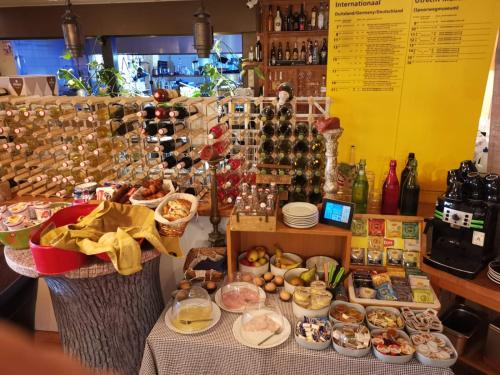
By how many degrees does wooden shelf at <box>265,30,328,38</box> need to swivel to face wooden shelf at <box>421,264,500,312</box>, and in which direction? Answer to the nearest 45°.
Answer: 0° — it already faces it

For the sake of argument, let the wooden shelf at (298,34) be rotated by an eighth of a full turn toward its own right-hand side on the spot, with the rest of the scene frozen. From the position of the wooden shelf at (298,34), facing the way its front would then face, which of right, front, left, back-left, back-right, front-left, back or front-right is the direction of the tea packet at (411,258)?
front-left

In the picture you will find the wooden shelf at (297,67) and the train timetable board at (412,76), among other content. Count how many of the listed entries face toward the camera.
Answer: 2

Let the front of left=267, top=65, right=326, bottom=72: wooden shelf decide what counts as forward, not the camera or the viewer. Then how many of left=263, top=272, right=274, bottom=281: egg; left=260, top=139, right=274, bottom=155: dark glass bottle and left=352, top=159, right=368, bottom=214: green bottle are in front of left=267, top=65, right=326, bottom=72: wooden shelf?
3

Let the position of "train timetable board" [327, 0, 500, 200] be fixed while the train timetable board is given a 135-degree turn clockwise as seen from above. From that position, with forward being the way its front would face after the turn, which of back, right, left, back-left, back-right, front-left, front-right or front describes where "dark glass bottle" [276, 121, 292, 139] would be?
left

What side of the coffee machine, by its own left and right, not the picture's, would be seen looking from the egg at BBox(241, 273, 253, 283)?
right

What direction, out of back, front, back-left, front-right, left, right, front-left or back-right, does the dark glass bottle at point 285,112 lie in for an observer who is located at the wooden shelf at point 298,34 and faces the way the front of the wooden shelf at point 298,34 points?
front

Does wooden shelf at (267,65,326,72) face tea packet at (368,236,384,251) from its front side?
yes

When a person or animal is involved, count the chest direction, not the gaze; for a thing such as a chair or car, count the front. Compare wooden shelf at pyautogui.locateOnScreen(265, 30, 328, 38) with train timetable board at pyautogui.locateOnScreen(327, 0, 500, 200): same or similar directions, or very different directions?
same or similar directions

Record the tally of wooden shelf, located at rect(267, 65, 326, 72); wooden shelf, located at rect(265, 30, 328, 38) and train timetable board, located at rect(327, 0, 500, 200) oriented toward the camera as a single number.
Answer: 3

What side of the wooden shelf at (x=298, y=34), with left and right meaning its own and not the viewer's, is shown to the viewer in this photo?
front

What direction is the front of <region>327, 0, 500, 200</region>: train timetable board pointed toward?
toward the camera

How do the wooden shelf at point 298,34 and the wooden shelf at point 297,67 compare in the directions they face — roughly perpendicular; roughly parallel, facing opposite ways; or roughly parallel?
roughly parallel
